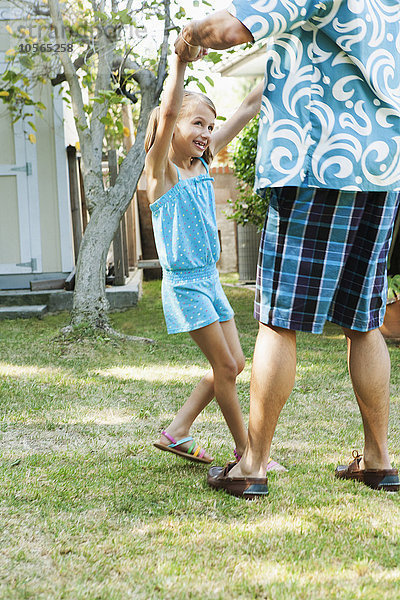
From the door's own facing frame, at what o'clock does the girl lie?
The girl is roughly at 12 o'clock from the door.

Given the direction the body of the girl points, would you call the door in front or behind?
behind

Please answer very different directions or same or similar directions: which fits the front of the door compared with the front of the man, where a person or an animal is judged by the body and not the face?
very different directions

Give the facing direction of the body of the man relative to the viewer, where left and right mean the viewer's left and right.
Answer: facing away from the viewer and to the left of the viewer

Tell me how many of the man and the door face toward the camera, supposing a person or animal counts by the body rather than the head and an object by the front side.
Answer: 1

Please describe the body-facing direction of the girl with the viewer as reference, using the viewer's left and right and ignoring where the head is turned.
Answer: facing the viewer and to the right of the viewer

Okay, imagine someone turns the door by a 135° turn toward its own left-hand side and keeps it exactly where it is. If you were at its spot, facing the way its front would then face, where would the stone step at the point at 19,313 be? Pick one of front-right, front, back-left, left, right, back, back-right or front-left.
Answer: back-right

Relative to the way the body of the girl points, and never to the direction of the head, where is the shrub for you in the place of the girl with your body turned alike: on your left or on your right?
on your left

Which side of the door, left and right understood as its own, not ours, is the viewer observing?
front

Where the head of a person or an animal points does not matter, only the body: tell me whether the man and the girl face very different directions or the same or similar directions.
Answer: very different directions
